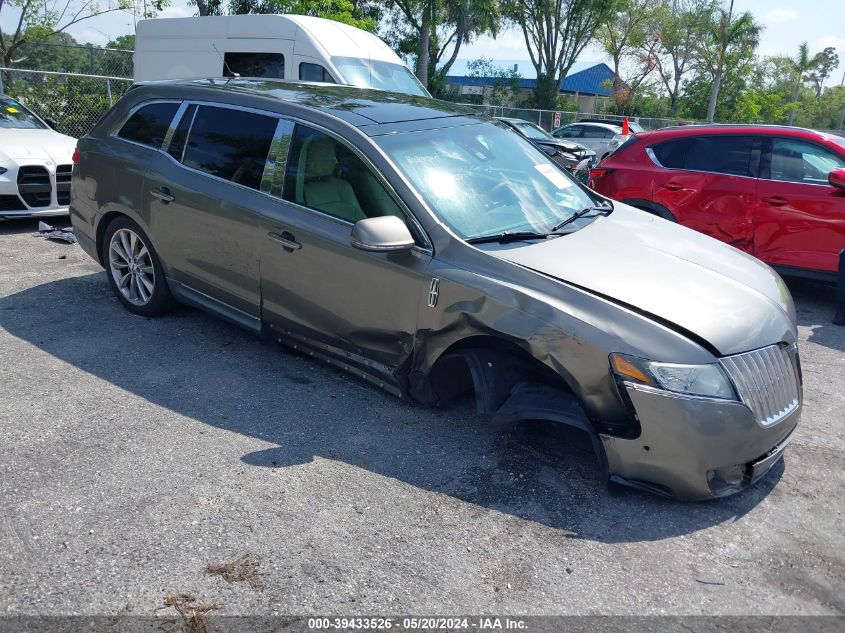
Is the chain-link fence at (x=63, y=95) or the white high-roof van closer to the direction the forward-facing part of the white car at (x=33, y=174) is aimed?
the white high-roof van

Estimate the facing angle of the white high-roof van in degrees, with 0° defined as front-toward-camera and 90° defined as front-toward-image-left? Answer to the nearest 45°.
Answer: approximately 315°

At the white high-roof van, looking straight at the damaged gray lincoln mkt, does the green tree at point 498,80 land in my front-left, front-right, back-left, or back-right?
back-left

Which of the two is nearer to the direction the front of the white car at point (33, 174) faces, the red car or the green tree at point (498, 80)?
the red car

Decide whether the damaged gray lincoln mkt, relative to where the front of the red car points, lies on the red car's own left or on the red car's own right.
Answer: on the red car's own right

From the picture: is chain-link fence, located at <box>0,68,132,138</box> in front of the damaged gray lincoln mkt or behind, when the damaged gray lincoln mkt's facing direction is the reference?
behind

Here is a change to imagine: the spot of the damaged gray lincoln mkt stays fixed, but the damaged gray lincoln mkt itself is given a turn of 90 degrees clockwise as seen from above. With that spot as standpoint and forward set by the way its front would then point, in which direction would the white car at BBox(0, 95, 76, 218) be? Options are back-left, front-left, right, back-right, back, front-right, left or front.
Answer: right

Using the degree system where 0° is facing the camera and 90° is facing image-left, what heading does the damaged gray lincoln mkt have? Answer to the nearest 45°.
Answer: approximately 315°

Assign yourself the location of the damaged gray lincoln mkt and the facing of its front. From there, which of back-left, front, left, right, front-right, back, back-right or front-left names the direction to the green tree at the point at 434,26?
back-left

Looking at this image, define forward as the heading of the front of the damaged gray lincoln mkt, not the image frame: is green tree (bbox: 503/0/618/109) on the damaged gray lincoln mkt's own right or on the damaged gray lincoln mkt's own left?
on the damaged gray lincoln mkt's own left

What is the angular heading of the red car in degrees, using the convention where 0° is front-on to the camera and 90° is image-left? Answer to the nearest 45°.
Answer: approximately 270°

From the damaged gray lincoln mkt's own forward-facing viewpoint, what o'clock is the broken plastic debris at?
The broken plastic debris is roughly at 6 o'clock from the damaged gray lincoln mkt.
